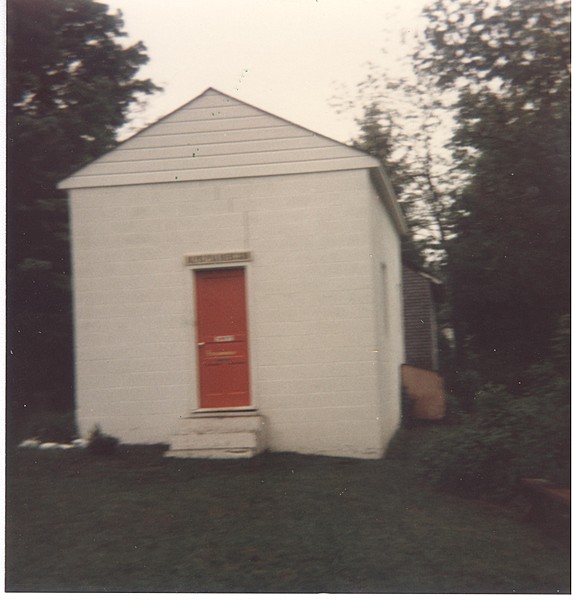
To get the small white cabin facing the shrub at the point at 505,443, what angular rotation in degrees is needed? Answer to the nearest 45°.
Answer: approximately 45° to its left

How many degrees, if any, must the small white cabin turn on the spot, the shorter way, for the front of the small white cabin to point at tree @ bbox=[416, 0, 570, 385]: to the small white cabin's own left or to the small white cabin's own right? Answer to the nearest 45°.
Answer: approximately 90° to the small white cabin's own left

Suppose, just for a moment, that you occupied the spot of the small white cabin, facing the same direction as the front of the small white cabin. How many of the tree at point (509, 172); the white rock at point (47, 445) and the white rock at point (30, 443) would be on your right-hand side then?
2

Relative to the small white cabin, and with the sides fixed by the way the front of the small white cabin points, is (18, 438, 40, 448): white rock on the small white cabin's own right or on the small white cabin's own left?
on the small white cabin's own right

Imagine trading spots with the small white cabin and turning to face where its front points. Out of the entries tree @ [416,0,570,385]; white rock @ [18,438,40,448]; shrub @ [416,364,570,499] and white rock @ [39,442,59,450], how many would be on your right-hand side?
2

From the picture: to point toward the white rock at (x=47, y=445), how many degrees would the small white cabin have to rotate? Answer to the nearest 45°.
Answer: approximately 90° to its right

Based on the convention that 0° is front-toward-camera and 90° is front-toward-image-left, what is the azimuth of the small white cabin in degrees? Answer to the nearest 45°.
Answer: approximately 0°
